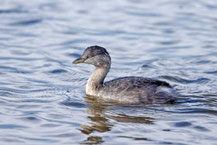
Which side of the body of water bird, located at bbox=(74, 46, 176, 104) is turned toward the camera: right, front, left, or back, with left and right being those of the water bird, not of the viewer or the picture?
left
